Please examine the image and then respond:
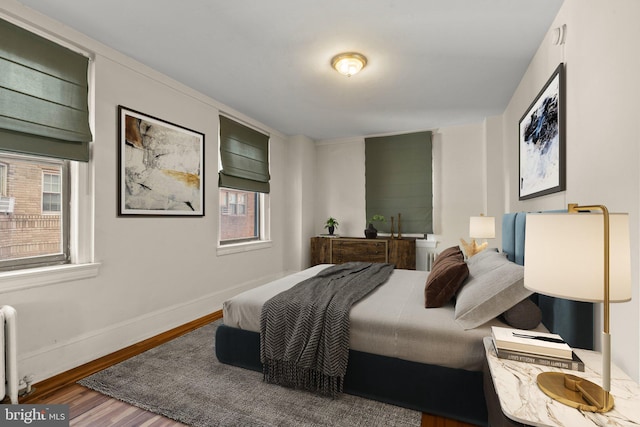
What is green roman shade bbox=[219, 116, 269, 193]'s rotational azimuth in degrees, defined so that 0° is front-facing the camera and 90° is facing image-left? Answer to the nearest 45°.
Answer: approximately 315°

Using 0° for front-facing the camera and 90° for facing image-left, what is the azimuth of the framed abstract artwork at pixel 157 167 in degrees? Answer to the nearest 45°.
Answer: approximately 315°

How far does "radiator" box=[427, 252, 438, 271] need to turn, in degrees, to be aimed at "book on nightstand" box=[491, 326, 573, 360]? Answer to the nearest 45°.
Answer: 0° — it already faces it

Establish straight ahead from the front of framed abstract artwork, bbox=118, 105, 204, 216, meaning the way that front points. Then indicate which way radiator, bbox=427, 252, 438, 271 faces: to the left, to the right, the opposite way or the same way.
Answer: to the right

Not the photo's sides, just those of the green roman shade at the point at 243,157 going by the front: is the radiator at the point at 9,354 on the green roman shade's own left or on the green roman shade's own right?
on the green roman shade's own right

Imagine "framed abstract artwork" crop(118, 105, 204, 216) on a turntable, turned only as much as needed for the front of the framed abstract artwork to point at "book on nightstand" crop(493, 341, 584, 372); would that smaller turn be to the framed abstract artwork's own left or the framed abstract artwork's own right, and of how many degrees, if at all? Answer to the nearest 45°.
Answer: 0° — it already faces it

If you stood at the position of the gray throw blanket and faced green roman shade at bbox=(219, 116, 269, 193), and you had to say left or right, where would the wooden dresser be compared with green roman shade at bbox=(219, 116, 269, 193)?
right

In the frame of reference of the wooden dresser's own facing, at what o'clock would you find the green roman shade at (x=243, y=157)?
The green roman shade is roughly at 2 o'clock from the wooden dresser.

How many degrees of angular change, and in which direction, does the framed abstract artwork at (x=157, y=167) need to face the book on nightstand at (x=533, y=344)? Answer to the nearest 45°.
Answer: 0° — it already faces it

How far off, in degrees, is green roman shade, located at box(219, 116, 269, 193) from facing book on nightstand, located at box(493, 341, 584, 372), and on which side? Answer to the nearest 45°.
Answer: approximately 45° to its right

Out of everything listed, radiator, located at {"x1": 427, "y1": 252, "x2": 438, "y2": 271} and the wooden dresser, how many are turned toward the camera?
2
